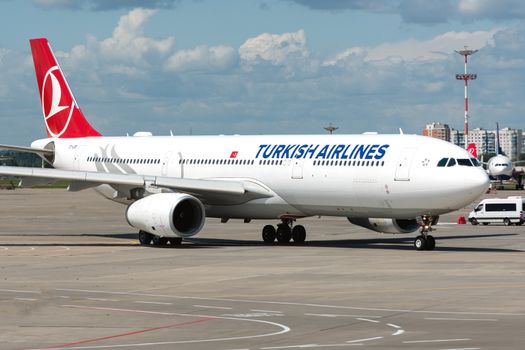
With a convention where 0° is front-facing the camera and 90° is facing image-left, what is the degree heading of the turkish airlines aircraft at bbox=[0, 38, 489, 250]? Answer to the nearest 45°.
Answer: approximately 315°
